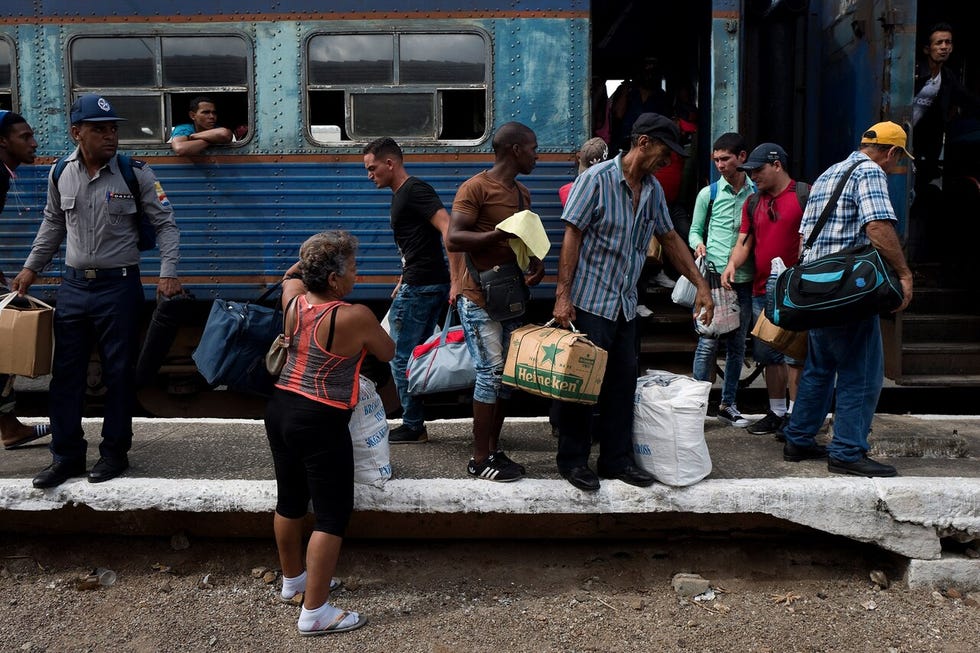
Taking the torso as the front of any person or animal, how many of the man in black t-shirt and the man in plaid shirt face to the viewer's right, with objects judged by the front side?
1

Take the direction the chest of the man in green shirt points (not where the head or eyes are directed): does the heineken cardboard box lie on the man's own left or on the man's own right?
on the man's own right

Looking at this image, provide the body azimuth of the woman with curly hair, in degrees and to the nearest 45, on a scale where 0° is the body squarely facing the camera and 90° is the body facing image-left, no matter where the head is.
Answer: approximately 225°
